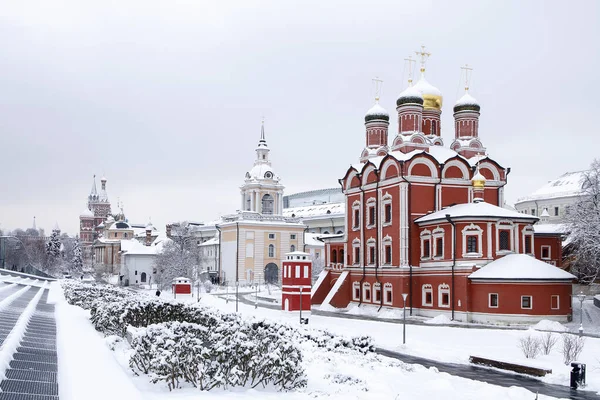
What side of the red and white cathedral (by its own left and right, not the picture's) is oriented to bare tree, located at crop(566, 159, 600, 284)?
back

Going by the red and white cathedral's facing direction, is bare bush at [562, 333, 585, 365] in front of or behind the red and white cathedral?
behind

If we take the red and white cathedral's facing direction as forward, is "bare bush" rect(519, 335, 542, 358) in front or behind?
behind
